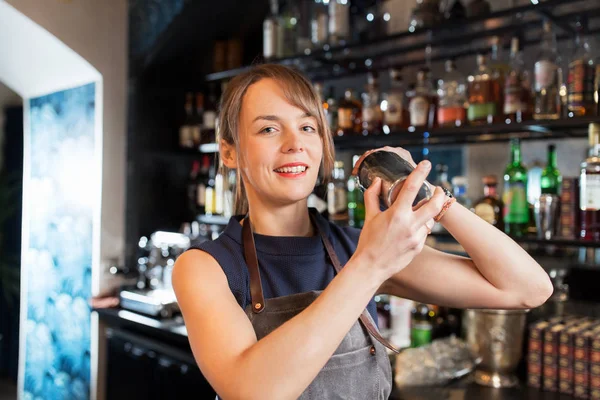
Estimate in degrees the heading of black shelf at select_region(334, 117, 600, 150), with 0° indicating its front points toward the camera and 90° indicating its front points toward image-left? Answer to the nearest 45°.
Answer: approximately 45°

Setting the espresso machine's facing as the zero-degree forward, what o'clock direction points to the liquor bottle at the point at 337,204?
The liquor bottle is roughly at 9 o'clock from the espresso machine.

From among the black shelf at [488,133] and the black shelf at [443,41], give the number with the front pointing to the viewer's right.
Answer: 0

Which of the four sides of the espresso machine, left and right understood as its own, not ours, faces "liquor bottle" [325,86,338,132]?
left

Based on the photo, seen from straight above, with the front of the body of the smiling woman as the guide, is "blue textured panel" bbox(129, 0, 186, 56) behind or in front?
behind

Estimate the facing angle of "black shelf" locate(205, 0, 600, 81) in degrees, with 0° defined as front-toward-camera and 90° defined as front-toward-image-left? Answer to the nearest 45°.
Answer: approximately 45°

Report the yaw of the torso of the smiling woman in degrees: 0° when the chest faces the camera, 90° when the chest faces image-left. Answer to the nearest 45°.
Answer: approximately 315°

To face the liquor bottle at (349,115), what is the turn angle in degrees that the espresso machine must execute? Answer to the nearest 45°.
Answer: approximately 90° to its left

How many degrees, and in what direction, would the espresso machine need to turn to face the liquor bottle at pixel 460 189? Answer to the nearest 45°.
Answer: approximately 90° to its left

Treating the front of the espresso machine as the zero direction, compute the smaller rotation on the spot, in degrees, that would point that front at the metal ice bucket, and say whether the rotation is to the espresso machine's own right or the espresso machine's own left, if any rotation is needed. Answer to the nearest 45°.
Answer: approximately 90° to the espresso machine's own left
